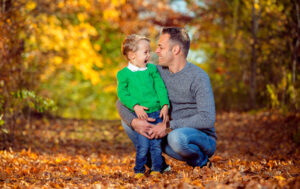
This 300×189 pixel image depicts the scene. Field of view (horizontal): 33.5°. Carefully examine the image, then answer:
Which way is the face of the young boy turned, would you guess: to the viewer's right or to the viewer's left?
to the viewer's right

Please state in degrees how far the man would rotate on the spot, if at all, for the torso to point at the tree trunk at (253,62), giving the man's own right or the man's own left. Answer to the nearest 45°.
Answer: approximately 135° to the man's own right

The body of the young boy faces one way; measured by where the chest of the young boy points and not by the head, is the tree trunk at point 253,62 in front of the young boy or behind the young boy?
behind

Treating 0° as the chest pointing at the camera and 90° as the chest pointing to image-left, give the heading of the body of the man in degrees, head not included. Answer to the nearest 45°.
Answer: approximately 45°
